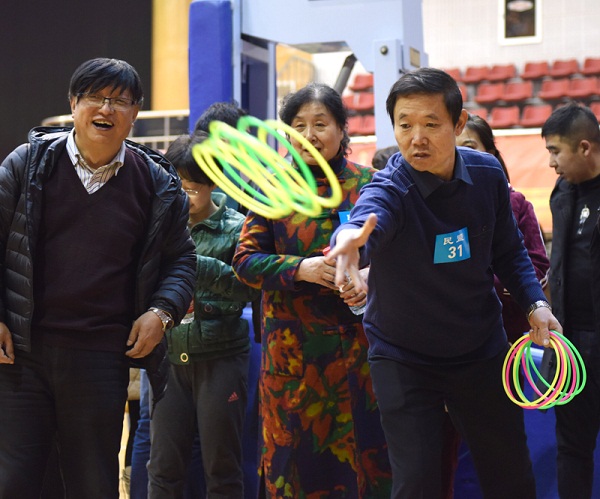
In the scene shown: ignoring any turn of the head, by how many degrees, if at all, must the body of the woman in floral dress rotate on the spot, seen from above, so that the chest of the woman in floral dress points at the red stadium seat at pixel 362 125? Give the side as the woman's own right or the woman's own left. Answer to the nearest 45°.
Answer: approximately 180°

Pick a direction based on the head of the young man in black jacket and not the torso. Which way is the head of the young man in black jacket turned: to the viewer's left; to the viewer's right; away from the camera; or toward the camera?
to the viewer's left

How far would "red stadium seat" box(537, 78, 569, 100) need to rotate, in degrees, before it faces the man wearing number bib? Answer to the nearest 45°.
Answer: approximately 45° to its left

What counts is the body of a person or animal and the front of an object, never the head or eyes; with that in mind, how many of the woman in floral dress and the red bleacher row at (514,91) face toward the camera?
2

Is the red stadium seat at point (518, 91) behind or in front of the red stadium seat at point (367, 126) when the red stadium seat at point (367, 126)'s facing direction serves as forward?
behind

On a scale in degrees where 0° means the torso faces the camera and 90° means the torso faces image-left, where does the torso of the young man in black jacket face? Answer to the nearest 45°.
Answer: approximately 45°
